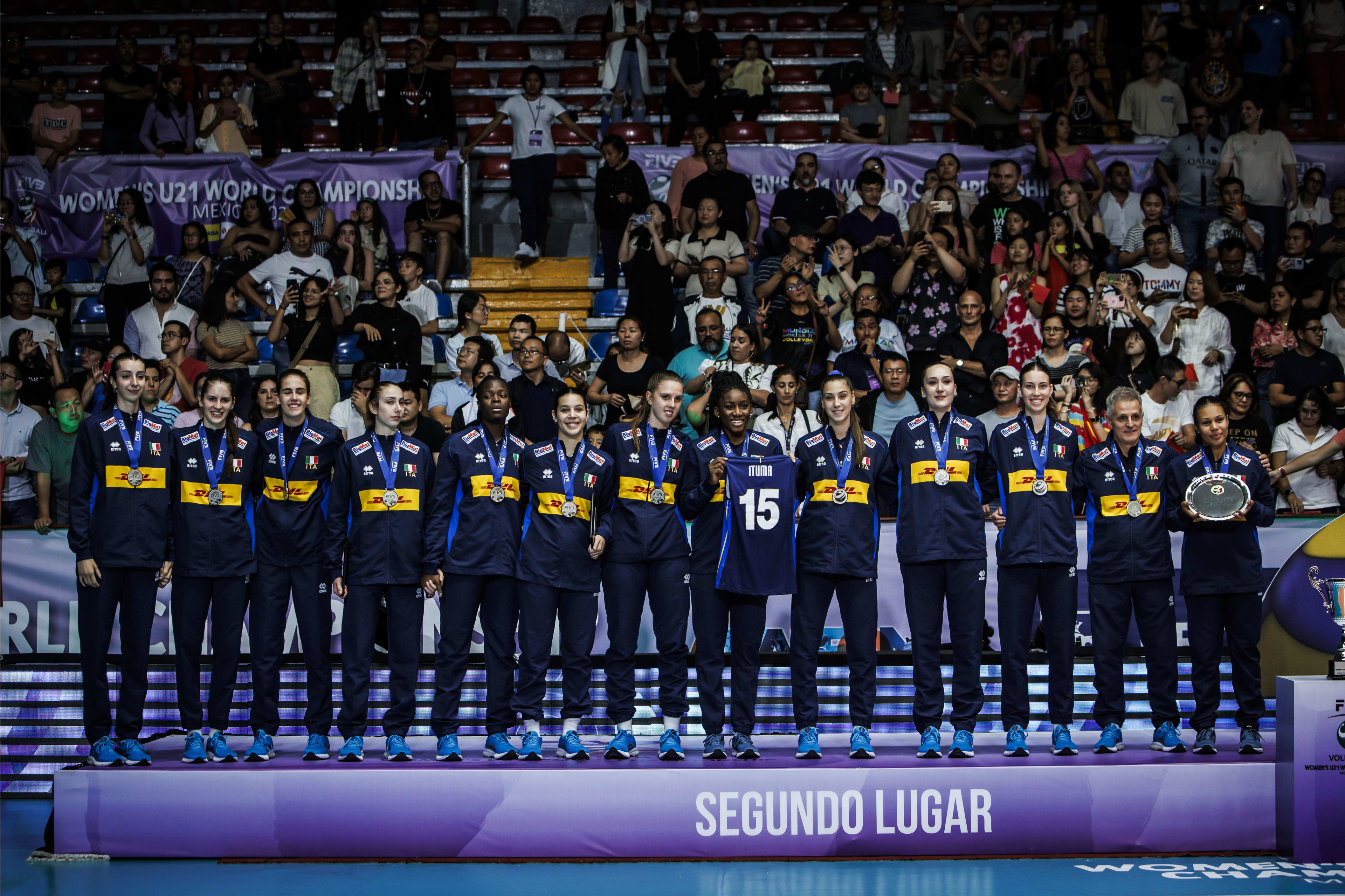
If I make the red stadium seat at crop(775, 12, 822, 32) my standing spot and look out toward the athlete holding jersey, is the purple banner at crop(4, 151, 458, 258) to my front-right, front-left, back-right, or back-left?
front-right

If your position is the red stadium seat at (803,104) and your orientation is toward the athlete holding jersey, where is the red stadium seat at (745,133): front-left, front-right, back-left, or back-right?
front-right

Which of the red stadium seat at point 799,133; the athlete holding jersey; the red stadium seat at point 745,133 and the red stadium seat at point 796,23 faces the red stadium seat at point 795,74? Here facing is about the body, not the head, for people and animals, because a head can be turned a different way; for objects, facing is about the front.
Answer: the red stadium seat at point 796,23

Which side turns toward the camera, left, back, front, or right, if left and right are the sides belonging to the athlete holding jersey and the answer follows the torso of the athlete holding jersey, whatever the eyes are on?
front

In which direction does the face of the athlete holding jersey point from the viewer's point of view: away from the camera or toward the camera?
toward the camera

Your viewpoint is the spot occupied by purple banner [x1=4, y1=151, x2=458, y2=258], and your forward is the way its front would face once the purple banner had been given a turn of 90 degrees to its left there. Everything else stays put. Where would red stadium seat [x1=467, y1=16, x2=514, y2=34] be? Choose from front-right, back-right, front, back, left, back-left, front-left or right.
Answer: front-left

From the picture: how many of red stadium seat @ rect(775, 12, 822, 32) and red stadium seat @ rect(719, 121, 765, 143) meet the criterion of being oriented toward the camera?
2

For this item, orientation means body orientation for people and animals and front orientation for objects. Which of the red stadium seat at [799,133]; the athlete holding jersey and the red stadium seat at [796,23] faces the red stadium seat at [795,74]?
the red stadium seat at [796,23]

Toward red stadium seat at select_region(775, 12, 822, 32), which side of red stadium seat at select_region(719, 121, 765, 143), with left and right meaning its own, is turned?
back

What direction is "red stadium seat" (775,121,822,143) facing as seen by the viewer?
toward the camera

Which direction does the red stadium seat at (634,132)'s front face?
toward the camera

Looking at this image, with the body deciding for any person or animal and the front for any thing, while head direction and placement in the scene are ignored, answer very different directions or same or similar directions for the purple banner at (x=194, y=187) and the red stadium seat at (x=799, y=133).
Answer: same or similar directions

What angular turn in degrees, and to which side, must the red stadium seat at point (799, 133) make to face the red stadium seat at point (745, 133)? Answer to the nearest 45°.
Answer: approximately 45° to its right

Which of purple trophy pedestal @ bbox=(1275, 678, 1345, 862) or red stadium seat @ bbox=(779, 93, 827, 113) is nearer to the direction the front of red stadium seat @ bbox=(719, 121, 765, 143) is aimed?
the purple trophy pedestal
